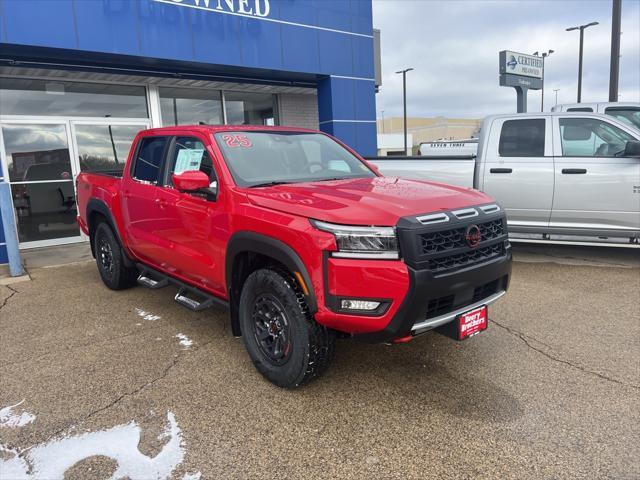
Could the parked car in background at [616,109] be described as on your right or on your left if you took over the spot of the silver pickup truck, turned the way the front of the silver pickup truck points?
on your left

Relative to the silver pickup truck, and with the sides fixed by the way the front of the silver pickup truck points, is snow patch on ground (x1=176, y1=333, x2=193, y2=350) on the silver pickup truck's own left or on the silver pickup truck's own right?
on the silver pickup truck's own right

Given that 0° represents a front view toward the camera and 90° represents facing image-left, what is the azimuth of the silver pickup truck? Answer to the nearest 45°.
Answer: approximately 270°

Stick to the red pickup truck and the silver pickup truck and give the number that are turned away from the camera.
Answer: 0

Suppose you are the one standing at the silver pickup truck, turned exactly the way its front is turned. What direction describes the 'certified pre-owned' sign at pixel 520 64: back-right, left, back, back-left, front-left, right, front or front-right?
left

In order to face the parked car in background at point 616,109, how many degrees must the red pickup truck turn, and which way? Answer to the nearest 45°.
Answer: approximately 90° to its left

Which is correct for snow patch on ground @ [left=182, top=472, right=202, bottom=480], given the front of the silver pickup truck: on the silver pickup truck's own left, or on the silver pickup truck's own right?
on the silver pickup truck's own right

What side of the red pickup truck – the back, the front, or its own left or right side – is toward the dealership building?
back

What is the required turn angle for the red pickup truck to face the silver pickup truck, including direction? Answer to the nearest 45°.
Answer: approximately 90° to its left

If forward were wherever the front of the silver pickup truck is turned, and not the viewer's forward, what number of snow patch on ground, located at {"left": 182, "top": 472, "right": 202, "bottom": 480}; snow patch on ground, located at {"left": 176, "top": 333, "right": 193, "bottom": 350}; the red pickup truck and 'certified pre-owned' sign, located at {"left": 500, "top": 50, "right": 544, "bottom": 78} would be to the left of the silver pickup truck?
1

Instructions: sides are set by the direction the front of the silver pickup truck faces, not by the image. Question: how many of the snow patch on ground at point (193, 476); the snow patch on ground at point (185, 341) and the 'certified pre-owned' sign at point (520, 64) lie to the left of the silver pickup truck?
1

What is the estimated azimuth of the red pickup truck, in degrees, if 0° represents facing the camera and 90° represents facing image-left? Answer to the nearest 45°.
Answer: approximately 315°

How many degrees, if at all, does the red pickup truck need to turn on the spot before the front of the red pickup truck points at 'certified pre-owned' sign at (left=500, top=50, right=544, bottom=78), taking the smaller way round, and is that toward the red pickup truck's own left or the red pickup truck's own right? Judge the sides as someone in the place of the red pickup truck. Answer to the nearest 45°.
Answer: approximately 90° to the red pickup truck's own left

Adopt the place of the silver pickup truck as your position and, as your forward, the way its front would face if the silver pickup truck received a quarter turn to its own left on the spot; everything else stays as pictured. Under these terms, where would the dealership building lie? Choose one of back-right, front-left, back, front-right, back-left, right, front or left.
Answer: left
